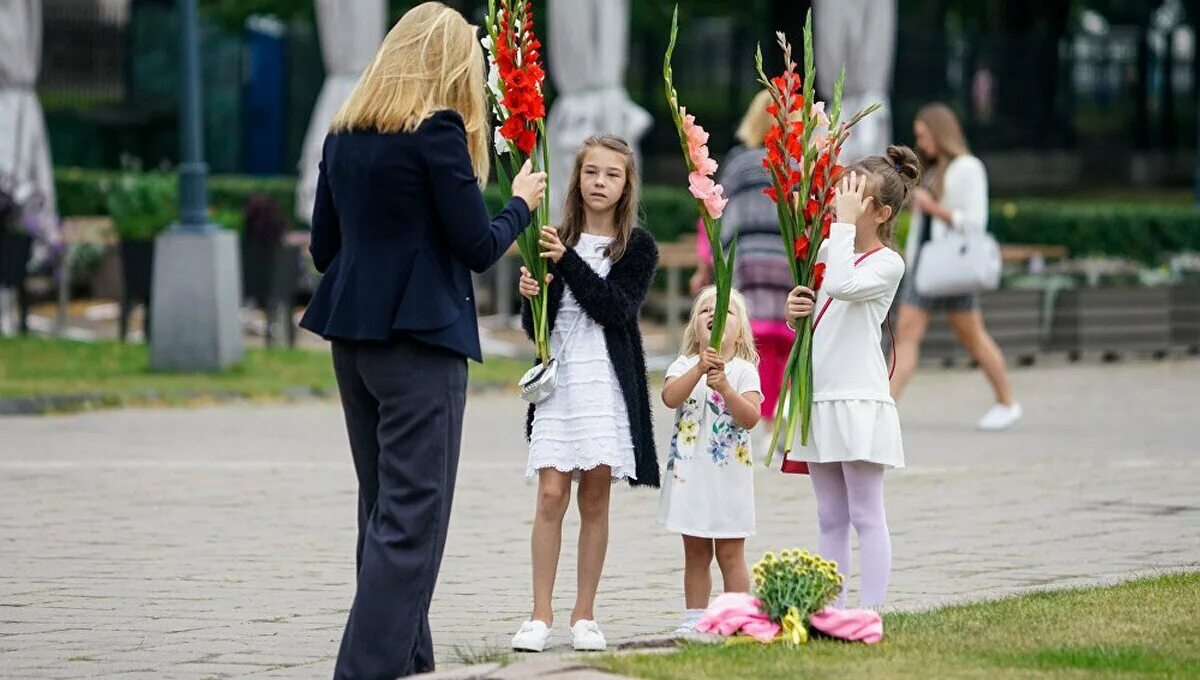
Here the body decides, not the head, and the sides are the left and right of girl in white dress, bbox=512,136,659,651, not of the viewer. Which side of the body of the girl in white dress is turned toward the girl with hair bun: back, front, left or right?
left

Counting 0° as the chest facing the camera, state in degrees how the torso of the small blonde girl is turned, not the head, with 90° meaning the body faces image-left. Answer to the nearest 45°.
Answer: approximately 0°

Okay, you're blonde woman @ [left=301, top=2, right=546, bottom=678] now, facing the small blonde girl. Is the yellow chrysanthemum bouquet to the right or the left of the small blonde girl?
right

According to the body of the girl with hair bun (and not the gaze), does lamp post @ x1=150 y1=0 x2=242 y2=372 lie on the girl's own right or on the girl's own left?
on the girl's own right

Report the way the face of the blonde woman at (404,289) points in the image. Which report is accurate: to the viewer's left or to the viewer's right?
to the viewer's right
